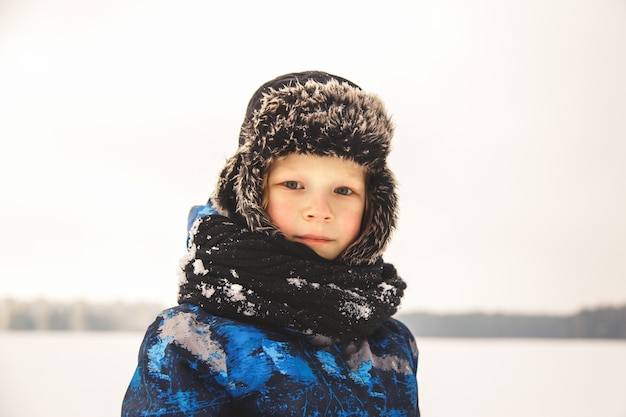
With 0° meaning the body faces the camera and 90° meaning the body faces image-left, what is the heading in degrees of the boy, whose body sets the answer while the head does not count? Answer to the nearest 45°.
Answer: approximately 315°
